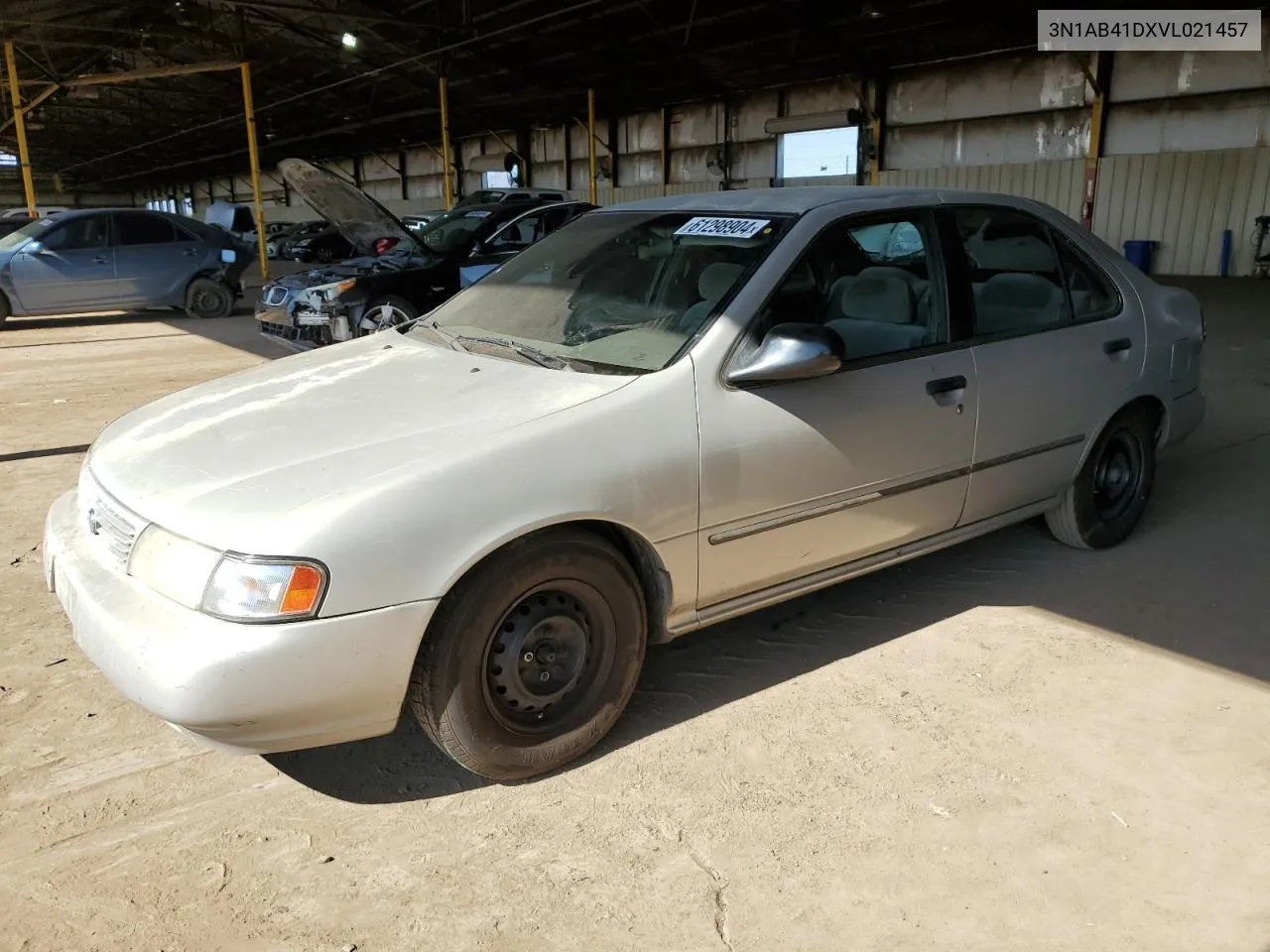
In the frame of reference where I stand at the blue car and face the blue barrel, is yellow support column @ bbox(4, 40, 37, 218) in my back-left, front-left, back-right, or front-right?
back-left

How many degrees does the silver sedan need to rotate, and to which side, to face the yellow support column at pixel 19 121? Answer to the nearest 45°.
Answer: approximately 90° to its right

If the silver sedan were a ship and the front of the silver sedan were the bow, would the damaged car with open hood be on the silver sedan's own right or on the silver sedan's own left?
on the silver sedan's own right

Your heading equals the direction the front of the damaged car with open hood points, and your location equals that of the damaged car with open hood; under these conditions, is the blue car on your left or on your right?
on your right

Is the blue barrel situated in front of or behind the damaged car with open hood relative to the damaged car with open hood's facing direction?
behind

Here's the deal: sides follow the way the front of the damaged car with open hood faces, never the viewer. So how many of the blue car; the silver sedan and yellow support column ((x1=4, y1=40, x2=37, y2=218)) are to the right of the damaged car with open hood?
2

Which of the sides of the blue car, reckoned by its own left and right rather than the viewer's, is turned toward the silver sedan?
left

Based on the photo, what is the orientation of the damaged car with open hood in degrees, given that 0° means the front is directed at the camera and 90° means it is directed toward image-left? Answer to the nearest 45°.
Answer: approximately 45°

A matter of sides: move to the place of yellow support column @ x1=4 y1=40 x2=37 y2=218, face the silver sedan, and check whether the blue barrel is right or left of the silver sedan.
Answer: left

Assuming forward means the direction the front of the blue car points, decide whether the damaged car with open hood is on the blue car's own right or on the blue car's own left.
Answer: on the blue car's own left

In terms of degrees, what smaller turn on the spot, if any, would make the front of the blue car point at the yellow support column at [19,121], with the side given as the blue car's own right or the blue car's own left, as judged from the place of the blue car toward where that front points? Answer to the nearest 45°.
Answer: approximately 90° to the blue car's own right

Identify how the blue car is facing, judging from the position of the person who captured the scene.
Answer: facing to the left of the viewer
